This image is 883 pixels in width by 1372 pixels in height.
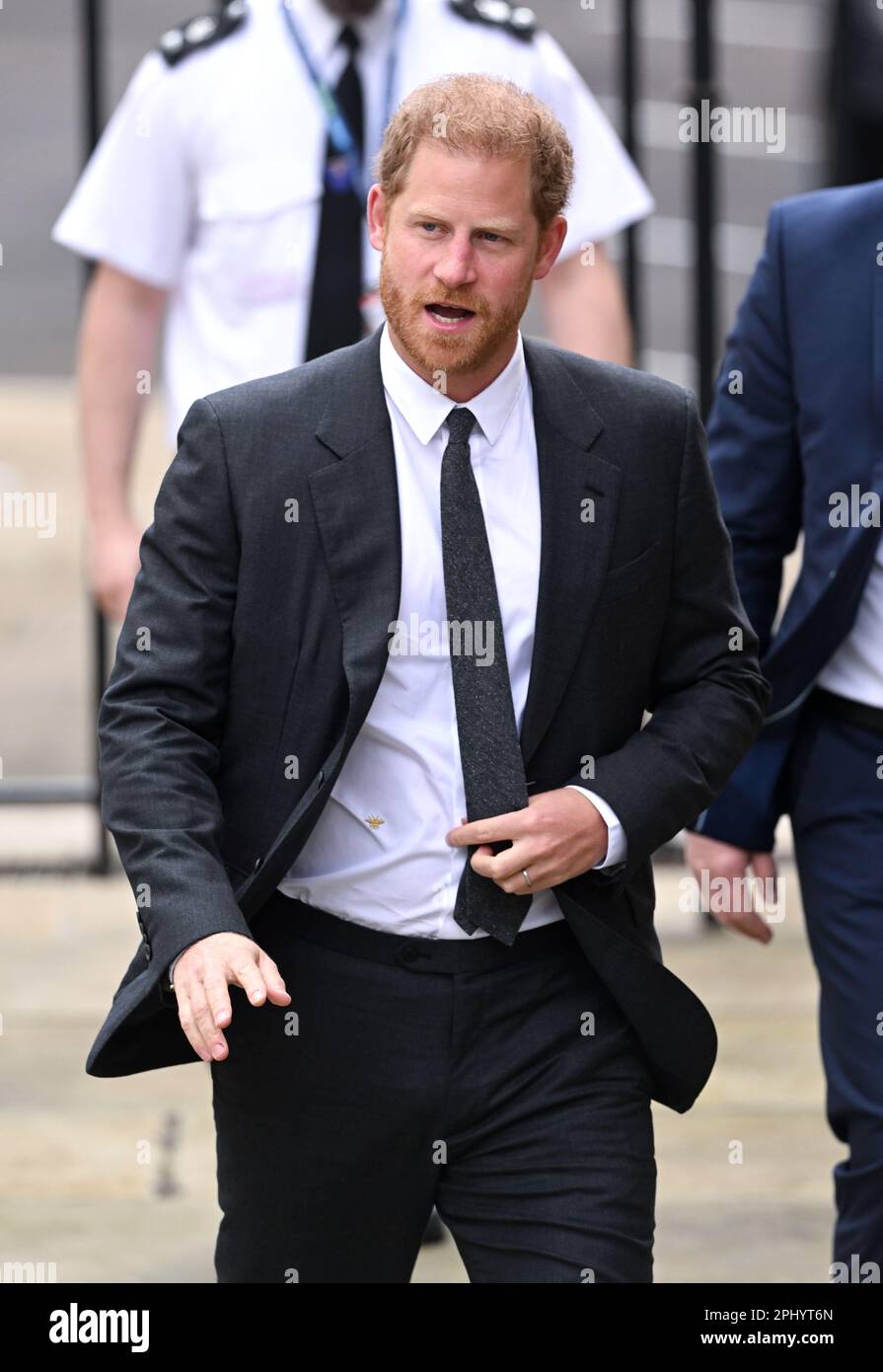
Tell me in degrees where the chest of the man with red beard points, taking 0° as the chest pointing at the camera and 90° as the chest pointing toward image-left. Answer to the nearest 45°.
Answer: approximately 0°

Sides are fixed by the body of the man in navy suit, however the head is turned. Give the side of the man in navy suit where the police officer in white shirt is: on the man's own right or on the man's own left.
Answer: on the man's own right

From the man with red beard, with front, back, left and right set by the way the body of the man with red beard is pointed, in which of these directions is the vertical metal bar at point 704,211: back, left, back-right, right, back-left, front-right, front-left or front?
back

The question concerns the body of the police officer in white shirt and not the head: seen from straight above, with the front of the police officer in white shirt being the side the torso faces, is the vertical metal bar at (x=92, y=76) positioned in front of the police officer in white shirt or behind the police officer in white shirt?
behind

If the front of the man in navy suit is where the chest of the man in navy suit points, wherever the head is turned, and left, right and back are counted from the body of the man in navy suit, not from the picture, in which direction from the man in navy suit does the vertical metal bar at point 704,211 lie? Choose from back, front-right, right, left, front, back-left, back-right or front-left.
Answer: back

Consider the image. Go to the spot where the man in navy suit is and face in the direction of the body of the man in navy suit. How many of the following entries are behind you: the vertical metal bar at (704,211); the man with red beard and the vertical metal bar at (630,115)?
2

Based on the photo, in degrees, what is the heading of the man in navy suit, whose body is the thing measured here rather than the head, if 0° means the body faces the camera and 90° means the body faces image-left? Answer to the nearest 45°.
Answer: approximately 0°
